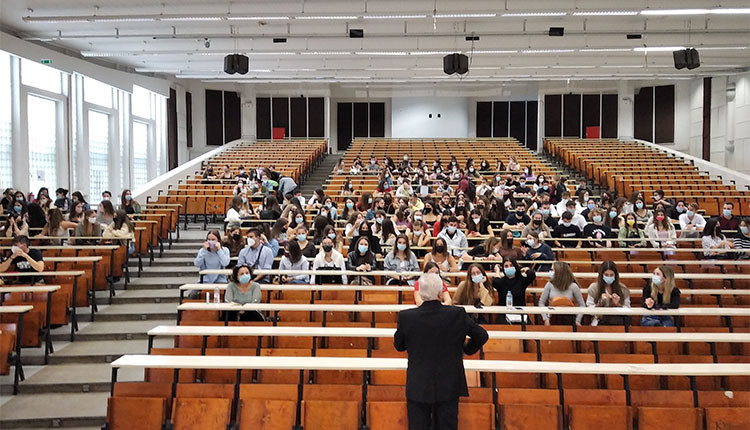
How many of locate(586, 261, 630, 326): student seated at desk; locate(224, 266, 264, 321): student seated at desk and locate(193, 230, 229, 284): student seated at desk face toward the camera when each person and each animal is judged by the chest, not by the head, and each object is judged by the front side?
3

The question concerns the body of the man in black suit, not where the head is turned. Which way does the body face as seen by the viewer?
away from the camera

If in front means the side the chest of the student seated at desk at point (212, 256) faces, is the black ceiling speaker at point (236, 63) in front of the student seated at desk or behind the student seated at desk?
behind

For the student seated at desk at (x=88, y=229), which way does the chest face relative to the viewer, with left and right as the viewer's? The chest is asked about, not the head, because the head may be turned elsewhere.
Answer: facing the viewer and to the right of the viewer

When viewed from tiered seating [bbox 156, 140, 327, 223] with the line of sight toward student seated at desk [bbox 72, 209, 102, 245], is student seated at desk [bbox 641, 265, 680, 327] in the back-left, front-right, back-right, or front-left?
front-left

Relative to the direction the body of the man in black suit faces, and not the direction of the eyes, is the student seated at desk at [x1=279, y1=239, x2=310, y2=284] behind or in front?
in front

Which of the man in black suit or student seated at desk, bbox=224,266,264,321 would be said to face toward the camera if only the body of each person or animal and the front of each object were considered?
the student seated at desk

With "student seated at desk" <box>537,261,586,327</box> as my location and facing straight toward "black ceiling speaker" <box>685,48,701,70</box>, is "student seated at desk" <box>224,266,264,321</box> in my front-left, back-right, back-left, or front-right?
back-left

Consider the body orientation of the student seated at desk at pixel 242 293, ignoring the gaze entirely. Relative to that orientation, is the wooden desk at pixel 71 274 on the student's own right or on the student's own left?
on the student's own right

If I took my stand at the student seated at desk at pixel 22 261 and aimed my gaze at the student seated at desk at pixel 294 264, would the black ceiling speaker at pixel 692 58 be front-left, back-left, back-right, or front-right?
front-left

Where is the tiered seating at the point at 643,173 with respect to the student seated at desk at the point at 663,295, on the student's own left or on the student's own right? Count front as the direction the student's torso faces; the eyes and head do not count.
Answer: on the student's own right

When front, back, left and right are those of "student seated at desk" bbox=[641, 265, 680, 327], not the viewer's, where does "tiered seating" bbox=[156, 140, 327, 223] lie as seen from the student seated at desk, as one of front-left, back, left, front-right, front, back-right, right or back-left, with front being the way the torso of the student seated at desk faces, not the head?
right

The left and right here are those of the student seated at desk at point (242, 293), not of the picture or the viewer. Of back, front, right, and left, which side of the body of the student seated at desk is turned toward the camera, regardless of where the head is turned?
front

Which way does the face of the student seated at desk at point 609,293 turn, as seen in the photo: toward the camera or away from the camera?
toward the camera

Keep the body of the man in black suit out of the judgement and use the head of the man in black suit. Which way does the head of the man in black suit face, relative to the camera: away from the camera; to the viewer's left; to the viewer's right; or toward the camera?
away from the camera

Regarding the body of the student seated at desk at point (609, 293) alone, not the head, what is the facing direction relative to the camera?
toward the camera

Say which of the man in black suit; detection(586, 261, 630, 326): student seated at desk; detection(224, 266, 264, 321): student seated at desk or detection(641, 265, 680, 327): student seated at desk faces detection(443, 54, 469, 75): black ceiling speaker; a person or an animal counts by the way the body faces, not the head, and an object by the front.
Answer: the man in black suit

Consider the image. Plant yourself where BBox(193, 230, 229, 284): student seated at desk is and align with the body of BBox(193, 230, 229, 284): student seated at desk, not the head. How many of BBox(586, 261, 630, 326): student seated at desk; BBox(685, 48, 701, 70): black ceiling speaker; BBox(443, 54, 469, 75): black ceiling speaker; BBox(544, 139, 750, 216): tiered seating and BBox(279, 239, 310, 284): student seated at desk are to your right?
0

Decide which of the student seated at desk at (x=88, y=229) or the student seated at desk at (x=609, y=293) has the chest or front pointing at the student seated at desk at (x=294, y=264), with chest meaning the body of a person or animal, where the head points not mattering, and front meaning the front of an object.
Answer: the student seated at desk at (x=88, y=229)
